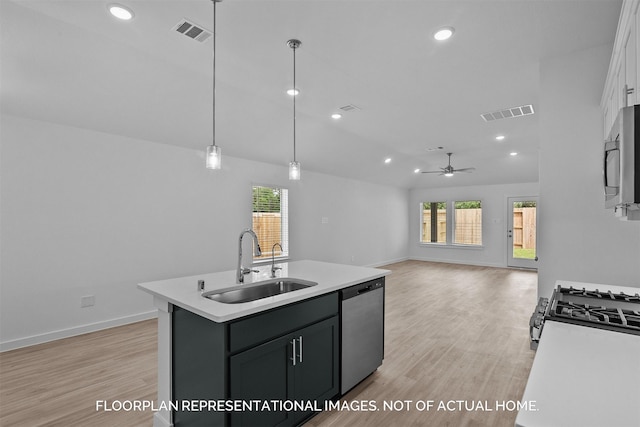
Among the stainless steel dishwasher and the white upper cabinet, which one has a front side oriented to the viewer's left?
the white upper cabinet

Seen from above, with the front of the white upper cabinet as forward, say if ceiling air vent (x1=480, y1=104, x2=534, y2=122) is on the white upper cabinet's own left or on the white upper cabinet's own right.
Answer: on the white upper cabinet's own right

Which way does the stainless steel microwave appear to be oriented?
to the viewer's left

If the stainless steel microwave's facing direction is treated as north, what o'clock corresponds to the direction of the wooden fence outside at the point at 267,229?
The wooden fence outside is roughly at 1 o'clock from the stainless steel microwave.

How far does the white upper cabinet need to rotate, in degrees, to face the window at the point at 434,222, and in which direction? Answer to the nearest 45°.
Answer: approximately 45° to its right

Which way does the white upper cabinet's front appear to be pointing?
to the viewer's left

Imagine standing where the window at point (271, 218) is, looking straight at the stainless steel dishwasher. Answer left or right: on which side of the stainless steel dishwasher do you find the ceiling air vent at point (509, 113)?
left

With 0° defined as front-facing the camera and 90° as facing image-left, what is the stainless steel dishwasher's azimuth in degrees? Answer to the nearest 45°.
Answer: approximately 315°

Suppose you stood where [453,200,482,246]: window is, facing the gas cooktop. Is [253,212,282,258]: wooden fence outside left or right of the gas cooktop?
right

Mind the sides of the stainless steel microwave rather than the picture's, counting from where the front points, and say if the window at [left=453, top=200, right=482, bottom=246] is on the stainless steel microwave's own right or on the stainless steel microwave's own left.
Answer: on the stainless steel microwave's own right
